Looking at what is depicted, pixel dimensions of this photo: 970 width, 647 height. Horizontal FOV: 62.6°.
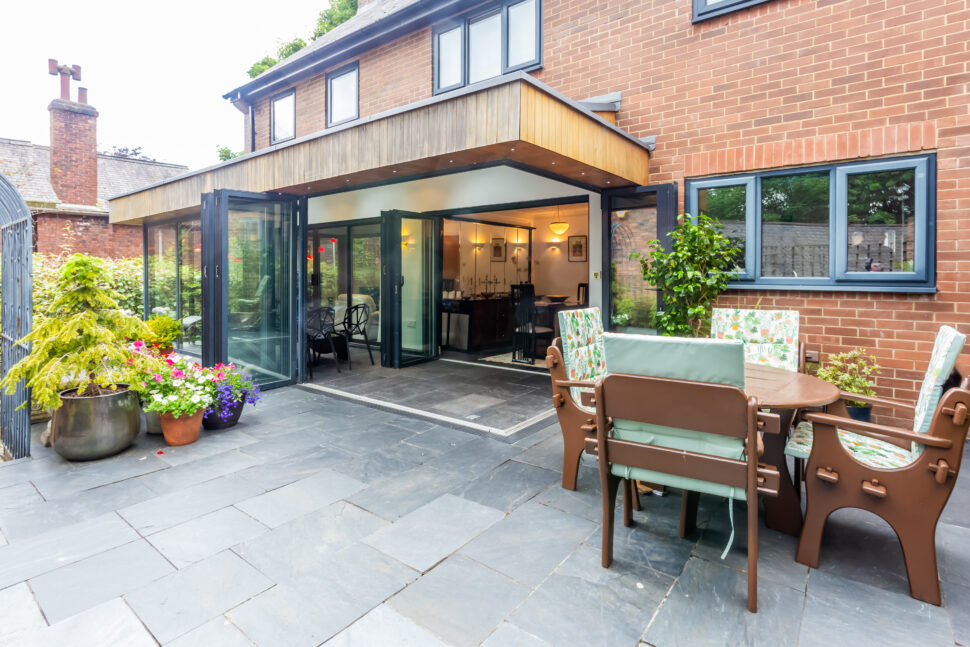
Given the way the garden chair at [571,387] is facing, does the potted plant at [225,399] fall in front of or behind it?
behind

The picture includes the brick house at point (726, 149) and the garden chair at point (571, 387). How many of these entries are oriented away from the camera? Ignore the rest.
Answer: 0

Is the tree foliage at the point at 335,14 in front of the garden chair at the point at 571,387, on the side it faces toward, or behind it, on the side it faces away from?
behind

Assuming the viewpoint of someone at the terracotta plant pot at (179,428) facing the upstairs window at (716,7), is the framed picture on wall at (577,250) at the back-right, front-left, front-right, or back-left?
front-left

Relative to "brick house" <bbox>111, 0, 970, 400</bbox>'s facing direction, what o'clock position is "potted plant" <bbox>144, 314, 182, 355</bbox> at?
The potted plant is roughly at 2 o'clock from the brick house.

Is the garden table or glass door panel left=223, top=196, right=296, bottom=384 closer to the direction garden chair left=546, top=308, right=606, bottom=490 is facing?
the garden table

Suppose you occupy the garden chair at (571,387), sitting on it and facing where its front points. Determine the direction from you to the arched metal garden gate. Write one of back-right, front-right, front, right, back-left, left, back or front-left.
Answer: back-right

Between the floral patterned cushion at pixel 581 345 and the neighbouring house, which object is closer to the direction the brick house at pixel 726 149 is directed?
the floral patterned cushion

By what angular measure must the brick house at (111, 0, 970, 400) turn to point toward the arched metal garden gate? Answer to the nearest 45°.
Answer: approximately 45° to its right

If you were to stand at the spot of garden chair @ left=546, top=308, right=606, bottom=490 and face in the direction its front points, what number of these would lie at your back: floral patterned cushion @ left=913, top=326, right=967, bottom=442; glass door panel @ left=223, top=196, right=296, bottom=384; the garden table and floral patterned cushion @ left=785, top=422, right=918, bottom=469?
1

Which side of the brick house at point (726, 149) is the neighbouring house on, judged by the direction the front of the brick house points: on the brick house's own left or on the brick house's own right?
on the brick house's own right

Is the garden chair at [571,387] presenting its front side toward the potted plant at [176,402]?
no

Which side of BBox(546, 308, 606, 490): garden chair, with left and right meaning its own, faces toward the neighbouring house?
back

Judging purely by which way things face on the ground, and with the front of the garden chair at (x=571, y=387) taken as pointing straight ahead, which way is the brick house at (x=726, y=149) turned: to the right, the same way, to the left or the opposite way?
to the right

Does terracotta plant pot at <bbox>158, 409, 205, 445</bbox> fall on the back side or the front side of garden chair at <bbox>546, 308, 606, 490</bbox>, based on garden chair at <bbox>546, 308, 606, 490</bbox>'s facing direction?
on the back side
